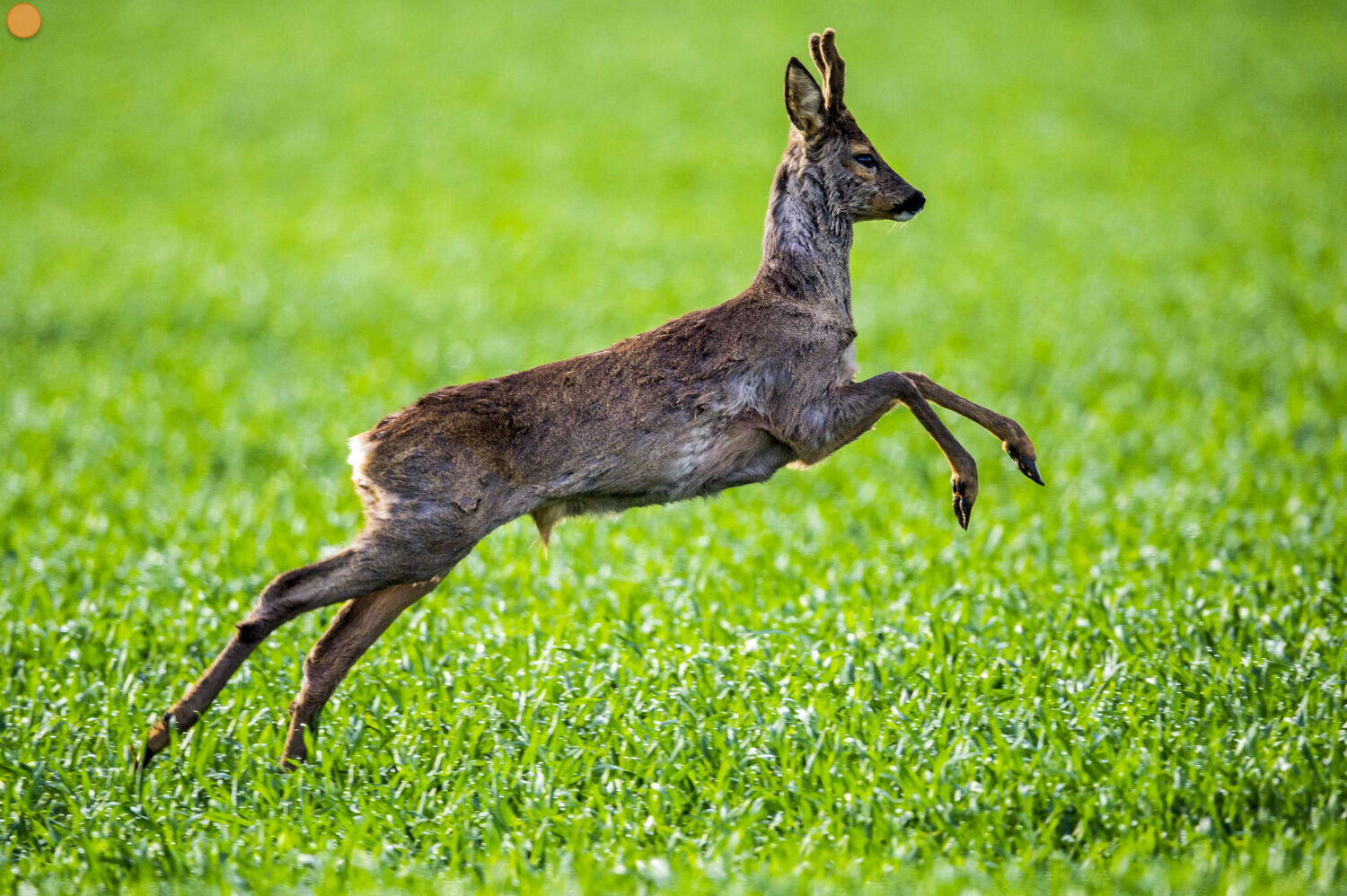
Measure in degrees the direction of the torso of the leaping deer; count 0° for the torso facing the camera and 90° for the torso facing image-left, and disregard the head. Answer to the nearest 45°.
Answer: approximately 270°
